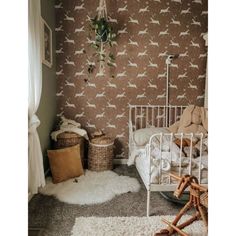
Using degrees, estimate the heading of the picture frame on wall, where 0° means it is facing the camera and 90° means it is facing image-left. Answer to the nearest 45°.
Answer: approximately 270°

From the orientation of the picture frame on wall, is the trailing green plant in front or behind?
in front

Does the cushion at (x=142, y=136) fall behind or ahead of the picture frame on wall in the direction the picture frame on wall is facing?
ahead

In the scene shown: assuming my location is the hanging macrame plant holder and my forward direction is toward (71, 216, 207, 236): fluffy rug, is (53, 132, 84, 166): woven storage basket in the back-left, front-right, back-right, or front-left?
front-right

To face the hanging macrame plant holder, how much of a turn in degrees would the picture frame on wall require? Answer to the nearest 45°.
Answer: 0° — it already faces it

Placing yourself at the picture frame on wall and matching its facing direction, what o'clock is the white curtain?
The white curtain is roughly at 3 o'clock from the picture frame on wall.
